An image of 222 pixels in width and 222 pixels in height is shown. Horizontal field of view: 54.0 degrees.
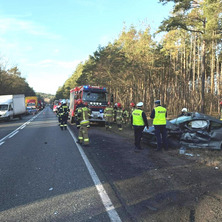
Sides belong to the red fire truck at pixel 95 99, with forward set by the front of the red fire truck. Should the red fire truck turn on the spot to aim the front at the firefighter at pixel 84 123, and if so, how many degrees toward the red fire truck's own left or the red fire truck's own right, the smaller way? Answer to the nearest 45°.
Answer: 0° — it already faces them

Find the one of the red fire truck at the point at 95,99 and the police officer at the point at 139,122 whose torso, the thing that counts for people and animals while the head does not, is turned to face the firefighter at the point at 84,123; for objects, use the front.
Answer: the red fire truck

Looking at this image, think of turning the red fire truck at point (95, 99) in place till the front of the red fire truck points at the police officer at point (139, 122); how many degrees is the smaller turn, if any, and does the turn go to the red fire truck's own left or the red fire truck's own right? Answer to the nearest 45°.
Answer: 0° — it already faces them

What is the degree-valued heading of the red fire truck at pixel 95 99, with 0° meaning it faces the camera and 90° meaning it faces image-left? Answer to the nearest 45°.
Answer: approximately 0°

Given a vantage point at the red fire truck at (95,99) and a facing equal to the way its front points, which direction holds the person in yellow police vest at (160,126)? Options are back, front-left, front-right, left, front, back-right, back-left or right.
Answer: front
